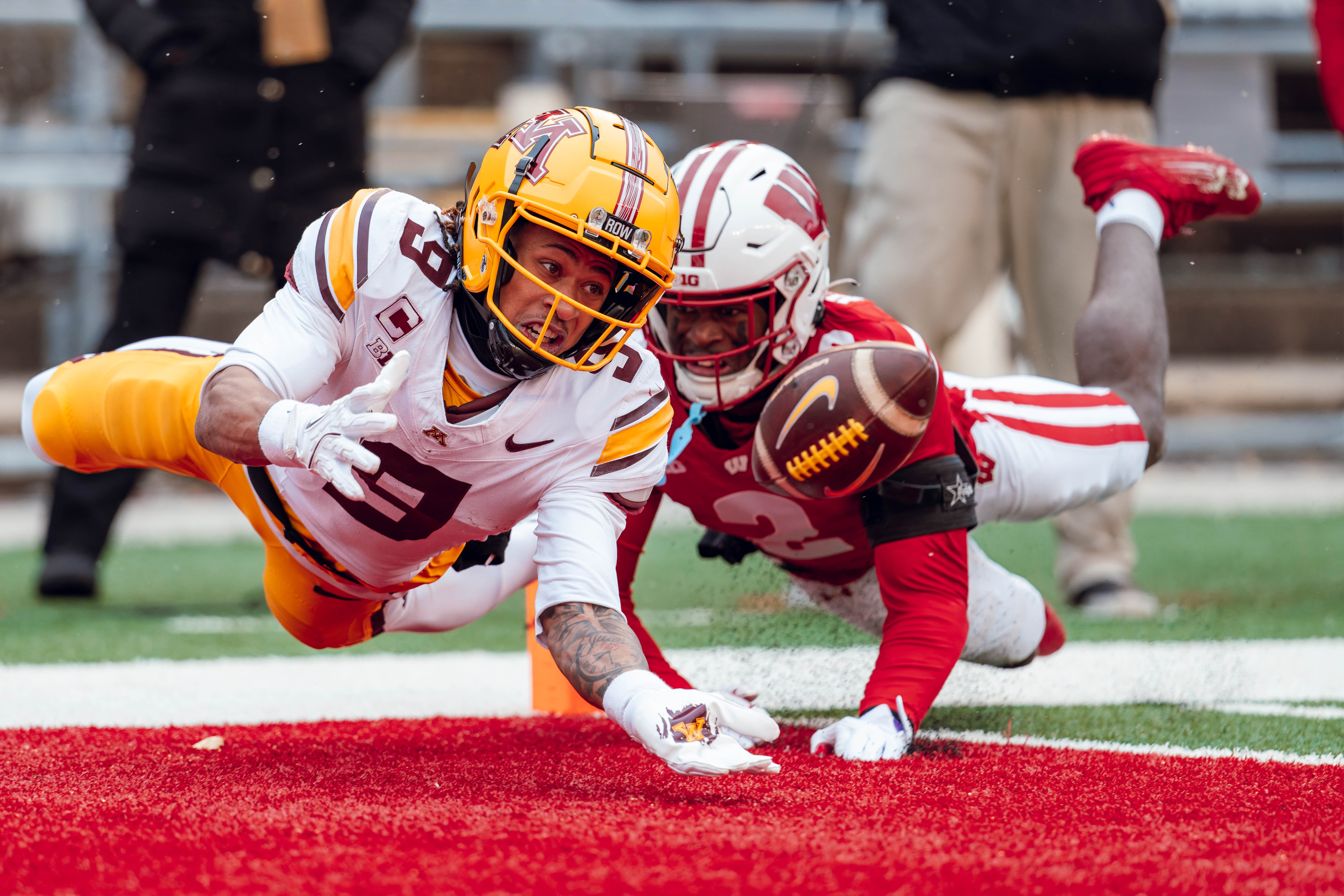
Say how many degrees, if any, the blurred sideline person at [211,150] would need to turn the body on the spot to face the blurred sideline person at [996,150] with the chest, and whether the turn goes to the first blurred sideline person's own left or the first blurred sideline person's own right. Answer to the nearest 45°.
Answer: approximately 45° to the first blurred sideline person's own left

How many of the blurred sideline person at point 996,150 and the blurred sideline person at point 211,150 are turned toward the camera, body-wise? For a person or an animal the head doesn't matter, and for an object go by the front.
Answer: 2

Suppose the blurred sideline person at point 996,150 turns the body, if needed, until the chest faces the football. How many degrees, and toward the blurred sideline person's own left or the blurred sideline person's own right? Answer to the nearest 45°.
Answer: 0° — they already face it

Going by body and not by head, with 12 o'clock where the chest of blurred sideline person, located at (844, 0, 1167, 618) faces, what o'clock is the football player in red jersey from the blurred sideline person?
The football player in red jersey is roughly at 12 o'clock from the blurred sideline person.

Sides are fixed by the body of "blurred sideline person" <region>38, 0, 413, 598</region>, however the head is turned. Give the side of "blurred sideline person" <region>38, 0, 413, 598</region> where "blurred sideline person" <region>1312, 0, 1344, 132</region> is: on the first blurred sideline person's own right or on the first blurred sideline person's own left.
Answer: on the first blurred sideline person's own left

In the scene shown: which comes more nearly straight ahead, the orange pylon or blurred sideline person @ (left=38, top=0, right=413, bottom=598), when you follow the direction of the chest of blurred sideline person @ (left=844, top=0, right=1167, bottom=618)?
the orange pylon

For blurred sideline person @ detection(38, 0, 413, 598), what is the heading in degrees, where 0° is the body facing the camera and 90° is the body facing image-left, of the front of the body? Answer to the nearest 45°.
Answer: approximately 0°

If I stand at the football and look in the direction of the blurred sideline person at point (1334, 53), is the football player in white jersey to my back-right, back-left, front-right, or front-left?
back-left

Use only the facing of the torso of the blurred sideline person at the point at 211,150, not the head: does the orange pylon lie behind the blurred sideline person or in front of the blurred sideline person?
in front

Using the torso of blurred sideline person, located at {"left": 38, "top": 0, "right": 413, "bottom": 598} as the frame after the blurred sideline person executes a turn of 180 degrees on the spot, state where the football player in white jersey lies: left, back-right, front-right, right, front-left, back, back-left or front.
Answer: back

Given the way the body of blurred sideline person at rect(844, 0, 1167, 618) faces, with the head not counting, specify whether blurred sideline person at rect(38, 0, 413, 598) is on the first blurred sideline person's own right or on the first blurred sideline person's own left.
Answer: on the first blurred sideline person's own right

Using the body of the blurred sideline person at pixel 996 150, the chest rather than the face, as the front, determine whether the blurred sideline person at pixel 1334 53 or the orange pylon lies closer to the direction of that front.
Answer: the orange pylon
